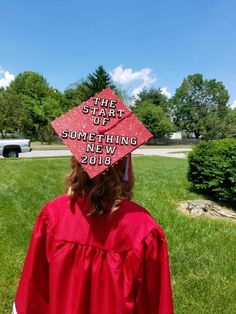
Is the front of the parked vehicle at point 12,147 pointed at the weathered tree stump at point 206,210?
no

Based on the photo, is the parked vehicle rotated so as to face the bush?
no

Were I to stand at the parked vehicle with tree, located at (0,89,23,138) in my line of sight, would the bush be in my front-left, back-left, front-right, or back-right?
back-right

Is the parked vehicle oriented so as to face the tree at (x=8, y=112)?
no
